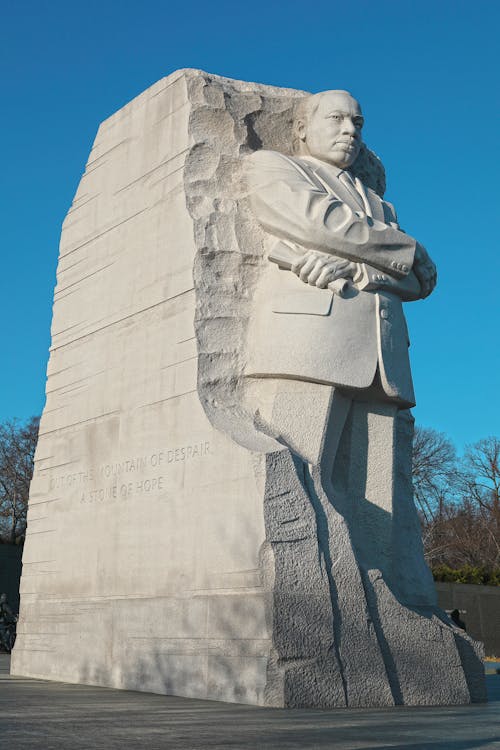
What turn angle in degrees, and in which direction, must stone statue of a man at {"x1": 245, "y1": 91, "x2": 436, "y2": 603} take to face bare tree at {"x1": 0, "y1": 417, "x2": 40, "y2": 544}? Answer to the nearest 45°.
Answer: approximately 180°

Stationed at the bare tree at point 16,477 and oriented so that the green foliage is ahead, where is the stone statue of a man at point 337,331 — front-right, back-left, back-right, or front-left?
front-right

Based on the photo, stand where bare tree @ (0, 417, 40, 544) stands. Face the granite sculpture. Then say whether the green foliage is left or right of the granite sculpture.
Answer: left

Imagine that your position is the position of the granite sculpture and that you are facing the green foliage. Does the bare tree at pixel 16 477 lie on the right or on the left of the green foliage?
left

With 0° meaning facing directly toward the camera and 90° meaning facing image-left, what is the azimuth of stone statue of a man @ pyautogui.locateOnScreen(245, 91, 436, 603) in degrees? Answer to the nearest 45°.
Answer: approximately 315°

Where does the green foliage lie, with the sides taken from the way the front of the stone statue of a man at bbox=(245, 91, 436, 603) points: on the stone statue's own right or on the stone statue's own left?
on the stone statue's own left
